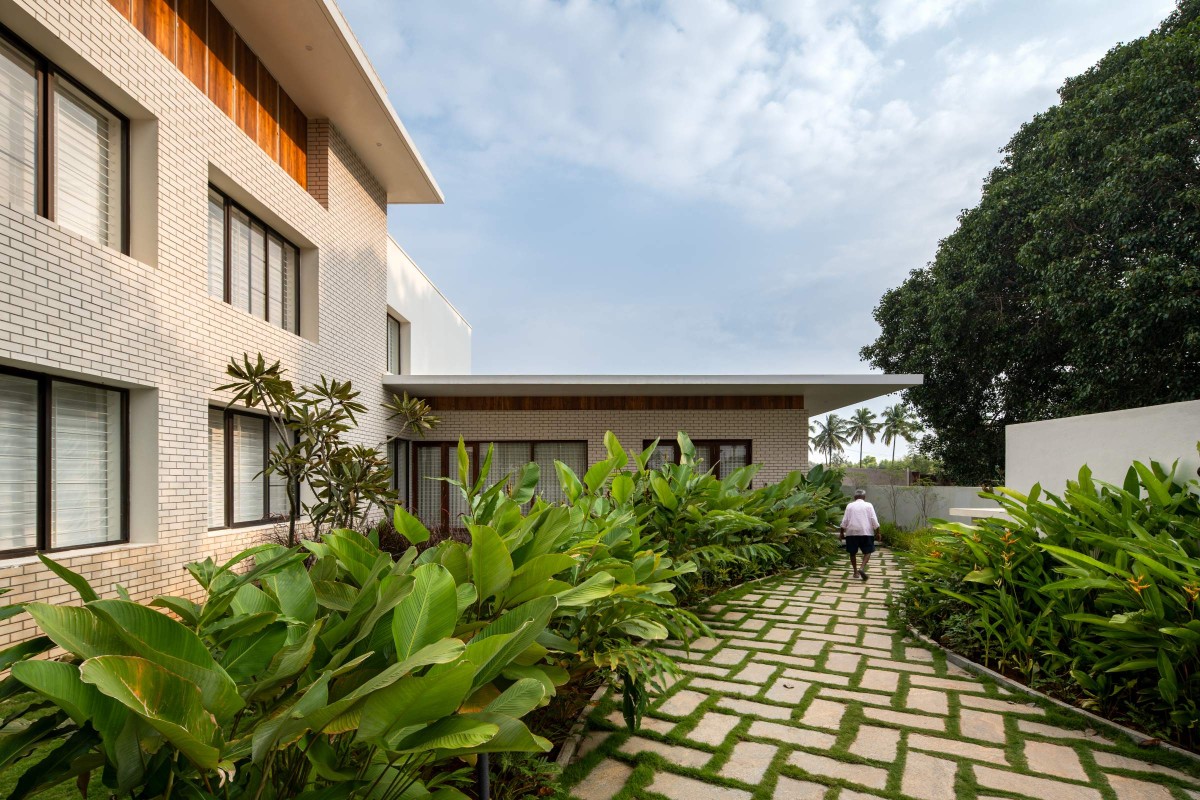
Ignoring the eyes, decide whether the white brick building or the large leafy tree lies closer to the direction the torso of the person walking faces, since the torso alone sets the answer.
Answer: the large leafy tree

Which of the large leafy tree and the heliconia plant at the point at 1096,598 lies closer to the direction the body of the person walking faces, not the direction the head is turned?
the large leafy tree

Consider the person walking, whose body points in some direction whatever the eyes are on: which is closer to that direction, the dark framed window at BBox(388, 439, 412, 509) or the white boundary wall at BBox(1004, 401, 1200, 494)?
the dark framed window

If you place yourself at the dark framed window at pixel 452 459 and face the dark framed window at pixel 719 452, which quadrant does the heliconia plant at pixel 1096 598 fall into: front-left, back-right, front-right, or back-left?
front-right

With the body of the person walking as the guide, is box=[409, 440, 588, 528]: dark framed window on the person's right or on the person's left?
on the person's left

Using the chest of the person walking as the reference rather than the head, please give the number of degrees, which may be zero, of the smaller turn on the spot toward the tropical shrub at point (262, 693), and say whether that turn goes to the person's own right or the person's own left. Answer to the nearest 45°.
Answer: approximately 180°

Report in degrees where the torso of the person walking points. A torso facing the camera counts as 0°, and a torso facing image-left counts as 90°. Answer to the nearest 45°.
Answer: approximately 180°

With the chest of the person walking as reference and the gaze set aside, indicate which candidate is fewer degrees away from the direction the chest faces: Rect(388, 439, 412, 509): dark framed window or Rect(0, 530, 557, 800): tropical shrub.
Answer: the dark framed window

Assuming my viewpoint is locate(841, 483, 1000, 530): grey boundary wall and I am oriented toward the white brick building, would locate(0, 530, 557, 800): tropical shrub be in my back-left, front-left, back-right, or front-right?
front-left

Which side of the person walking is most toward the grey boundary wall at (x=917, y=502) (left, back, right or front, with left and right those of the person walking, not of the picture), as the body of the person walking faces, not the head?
front

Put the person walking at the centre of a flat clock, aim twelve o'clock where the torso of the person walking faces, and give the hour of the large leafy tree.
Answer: The large leafy tree is roughly at 1 o'clock from the person walking.
